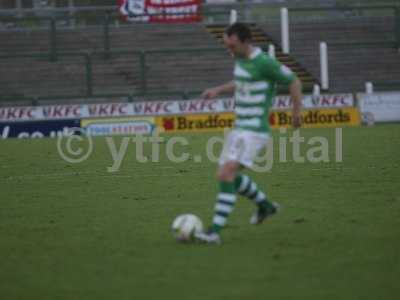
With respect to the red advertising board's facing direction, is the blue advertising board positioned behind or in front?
in front

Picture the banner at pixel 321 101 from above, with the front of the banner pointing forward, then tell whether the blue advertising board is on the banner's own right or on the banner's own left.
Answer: on the banner's own right

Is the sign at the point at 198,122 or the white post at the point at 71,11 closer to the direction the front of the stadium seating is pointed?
the sign

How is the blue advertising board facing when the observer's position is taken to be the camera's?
facing the viewer

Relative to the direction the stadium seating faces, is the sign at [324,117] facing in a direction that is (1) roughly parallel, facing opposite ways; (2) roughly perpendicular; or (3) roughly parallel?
roughly parallel

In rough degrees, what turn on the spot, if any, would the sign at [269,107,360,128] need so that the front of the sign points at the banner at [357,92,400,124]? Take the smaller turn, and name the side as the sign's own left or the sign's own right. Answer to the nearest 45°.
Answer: approximately 135° to the sign's own left

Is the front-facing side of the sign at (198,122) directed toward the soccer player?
yes

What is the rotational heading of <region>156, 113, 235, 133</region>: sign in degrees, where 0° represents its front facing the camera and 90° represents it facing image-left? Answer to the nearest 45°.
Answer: approximately 0°

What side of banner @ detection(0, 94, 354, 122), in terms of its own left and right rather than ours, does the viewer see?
front

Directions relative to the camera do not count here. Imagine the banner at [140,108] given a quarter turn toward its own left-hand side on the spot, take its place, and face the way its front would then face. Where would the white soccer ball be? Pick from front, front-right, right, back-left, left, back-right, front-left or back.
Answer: right

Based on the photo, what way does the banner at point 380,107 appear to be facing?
toward the camera

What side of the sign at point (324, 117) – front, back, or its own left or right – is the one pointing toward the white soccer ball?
front

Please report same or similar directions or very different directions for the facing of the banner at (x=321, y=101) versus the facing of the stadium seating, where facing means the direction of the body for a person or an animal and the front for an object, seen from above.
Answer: same or similar directions

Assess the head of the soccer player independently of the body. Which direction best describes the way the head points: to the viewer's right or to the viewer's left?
to the viewer's left

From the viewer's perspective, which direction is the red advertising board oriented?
toward the camera
